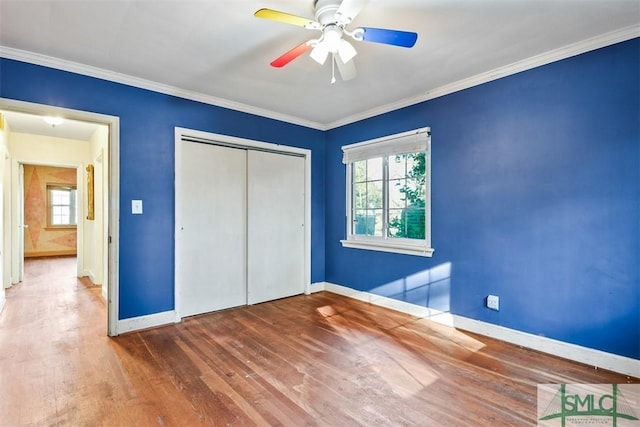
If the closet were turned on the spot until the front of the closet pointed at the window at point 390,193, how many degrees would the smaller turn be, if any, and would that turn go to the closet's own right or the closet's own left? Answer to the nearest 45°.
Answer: approximately 45° to the closet's own left

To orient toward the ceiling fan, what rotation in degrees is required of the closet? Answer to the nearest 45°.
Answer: approximately 45° to its right

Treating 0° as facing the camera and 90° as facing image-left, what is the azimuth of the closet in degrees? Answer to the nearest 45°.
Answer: approximately 315°

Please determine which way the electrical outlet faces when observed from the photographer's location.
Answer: facing the viewer and to the left of the viewer

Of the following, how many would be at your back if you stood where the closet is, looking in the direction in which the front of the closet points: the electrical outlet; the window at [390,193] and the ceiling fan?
0

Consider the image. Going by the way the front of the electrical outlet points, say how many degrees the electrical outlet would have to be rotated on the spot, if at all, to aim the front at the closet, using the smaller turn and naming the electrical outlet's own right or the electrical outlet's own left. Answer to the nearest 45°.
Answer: approximately 45° to the electrical outlet's own right

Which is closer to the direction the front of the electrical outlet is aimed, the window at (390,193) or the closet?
the closet

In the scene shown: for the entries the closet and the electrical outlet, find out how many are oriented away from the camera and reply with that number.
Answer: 0

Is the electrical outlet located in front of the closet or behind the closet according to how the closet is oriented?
in front

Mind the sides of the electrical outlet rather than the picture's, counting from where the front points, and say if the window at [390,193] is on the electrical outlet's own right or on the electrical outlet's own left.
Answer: on the electrical outlet's own right
